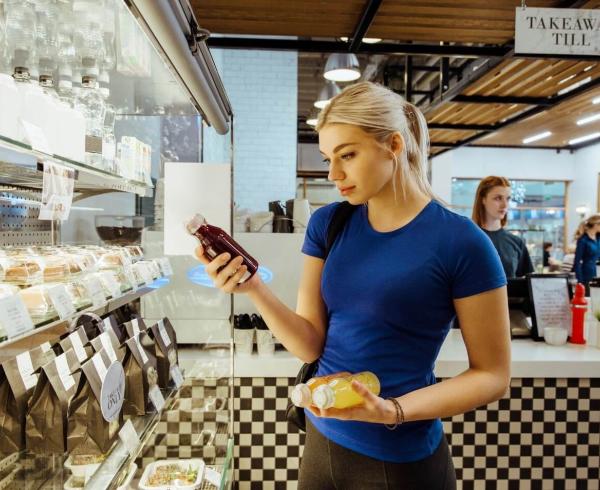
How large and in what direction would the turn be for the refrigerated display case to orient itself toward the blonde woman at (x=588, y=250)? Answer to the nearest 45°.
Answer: approximately 90° to its left

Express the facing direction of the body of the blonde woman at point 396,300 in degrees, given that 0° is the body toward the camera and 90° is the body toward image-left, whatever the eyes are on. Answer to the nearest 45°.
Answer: approximately 45°

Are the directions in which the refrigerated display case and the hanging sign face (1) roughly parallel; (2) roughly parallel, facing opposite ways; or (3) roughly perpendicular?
roughly perpendicular

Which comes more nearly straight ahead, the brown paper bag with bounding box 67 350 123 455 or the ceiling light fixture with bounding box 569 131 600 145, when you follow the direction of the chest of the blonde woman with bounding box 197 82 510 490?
the brown paper bag

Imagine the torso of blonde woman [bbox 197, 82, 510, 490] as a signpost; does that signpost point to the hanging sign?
no

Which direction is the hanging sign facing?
toward the camera

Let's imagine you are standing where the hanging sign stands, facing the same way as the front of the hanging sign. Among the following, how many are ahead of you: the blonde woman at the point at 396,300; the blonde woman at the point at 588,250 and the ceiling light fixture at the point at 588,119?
1

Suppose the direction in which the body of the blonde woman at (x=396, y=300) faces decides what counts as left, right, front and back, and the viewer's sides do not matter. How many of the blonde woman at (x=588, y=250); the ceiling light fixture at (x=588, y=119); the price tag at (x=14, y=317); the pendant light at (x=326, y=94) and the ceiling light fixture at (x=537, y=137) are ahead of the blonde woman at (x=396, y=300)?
1

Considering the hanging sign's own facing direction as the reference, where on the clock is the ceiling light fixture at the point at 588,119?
The ceiling light fixture is roughly at 6 o'clock from the hanging sign.

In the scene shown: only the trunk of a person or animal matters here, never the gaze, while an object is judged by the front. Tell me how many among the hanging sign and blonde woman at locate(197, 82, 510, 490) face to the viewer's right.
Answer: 0

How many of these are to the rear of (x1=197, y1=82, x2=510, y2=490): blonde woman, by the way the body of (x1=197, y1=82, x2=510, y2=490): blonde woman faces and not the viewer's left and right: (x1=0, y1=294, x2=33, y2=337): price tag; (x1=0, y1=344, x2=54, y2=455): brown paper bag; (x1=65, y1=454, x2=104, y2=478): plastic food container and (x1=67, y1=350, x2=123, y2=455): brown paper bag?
0

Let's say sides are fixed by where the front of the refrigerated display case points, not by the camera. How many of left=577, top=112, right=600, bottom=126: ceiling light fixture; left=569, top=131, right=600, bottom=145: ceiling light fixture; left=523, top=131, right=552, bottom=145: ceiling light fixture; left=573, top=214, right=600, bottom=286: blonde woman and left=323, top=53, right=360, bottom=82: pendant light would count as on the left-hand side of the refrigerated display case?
5

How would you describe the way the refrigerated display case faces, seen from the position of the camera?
facing the viewer and to the right of the viewer

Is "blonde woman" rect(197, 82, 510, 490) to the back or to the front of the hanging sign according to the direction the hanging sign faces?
to the front

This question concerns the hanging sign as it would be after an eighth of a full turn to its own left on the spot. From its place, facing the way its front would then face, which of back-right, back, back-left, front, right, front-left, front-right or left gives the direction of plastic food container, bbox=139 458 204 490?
right
